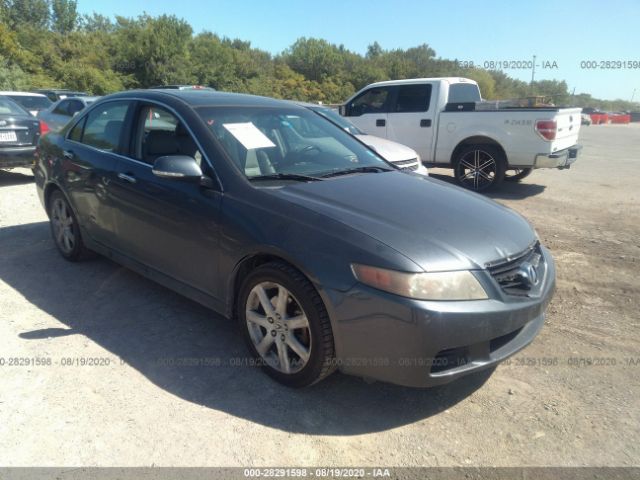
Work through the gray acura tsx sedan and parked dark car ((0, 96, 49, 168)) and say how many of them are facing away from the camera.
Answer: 1

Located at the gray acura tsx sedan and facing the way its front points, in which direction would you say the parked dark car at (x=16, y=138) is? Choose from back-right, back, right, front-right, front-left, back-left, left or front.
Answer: back

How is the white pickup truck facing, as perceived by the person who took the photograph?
facing away from the viewer and to the left of the viewer

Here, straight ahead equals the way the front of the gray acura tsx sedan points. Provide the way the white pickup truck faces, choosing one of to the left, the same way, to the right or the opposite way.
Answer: the opposite way

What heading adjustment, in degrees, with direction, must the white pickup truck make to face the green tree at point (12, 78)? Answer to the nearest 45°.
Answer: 0° — it already faces it

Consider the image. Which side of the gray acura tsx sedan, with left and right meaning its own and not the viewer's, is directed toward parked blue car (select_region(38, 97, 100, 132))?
back

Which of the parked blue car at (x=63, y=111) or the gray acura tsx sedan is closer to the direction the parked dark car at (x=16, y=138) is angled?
the parked blue car

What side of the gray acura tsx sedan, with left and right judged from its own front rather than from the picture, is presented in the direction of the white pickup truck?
left

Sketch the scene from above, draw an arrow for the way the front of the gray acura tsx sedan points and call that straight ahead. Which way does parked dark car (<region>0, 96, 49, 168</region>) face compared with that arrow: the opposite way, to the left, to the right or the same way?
the opposite way

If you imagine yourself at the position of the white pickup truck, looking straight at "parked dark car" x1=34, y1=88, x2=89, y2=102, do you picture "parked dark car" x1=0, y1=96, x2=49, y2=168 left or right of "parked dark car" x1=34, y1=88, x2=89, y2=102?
left

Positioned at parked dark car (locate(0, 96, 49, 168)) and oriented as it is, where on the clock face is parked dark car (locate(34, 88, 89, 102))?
parked dark car (locate(34, 88, 89, 102)) is roughly at 12 o'clock from parked dark car (locate(0, 96, 49, 168)).

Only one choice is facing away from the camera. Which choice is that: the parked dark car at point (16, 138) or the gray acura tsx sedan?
the parked dark car

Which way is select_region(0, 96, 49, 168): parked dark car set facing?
away from the camera
